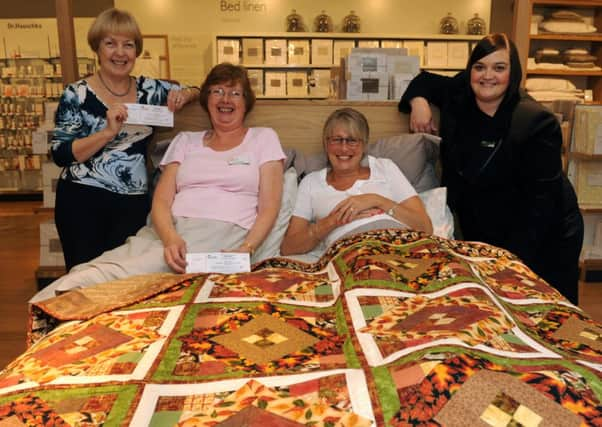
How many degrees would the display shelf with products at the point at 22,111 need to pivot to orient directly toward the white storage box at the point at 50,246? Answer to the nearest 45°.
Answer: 0° — it already faces it

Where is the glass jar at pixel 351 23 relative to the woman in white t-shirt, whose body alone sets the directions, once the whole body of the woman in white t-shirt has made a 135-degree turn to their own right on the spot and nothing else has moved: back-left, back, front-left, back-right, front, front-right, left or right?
front-right

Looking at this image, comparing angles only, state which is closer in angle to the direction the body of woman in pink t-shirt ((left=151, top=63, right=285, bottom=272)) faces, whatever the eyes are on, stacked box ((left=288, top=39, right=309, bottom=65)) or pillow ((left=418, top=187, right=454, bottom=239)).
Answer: the pillow

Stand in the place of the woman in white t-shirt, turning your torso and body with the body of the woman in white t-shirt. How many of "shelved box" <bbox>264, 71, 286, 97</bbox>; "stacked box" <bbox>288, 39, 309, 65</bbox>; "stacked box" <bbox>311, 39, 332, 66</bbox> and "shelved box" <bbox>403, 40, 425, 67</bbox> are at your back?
4

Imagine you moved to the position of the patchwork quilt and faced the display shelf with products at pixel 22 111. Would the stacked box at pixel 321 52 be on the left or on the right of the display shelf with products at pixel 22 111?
right

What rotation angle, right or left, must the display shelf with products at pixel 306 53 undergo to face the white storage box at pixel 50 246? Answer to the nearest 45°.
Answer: approximately 45° to its right

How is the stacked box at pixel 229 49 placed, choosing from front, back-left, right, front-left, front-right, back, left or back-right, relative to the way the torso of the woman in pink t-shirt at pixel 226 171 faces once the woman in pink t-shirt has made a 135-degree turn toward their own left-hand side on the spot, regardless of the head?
front-left

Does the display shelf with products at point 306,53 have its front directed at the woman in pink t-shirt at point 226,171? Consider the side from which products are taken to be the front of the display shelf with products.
yes
